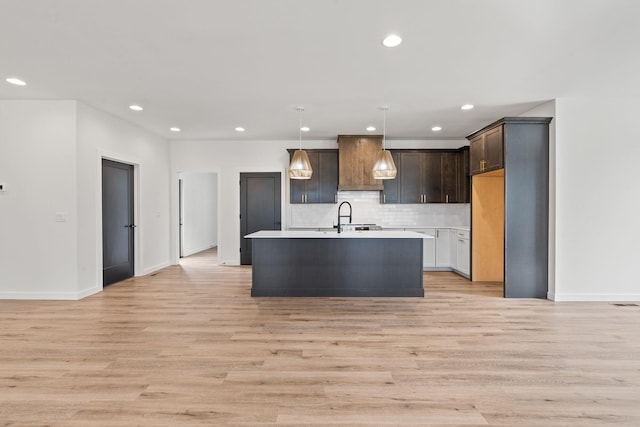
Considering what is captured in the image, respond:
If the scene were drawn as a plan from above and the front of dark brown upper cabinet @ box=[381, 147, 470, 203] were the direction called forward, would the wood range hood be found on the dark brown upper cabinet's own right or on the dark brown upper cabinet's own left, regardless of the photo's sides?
on the dark brown upper cabinet's own right

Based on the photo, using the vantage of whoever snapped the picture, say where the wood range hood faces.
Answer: facing the viewer

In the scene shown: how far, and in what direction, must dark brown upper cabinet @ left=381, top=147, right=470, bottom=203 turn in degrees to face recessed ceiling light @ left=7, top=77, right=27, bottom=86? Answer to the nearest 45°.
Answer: approximately 45° to its right

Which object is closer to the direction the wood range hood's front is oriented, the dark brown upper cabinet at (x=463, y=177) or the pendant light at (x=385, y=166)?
the pendant light

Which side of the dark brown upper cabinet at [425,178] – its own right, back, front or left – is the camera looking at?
front

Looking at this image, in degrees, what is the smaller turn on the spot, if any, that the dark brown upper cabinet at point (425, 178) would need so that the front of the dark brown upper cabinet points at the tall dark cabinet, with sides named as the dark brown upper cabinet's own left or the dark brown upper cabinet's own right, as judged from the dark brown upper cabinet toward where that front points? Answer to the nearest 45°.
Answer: approximately 45° to the dark brown upper cabinet's own left

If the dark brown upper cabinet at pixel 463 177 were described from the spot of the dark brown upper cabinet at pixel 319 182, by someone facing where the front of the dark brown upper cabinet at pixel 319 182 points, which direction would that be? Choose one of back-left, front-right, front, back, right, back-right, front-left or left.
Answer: left

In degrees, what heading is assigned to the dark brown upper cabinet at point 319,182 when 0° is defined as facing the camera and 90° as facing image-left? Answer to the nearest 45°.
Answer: approximately 0°

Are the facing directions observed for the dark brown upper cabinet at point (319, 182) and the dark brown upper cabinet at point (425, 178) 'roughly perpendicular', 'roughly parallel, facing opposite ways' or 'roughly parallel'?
roughly parallel

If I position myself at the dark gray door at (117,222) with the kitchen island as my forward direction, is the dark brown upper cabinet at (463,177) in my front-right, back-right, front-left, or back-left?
front-left
